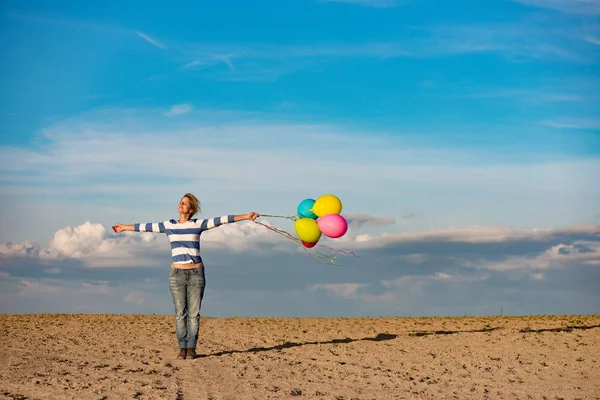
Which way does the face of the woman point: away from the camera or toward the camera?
toward the camera

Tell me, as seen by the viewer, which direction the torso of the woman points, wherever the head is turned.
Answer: toward the camera

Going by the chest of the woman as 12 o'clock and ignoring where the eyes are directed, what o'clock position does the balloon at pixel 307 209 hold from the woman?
The balloon is roughly at 8 o'clock from the woman.

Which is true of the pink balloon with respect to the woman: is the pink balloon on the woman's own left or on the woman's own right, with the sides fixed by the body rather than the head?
on the woman's own left
